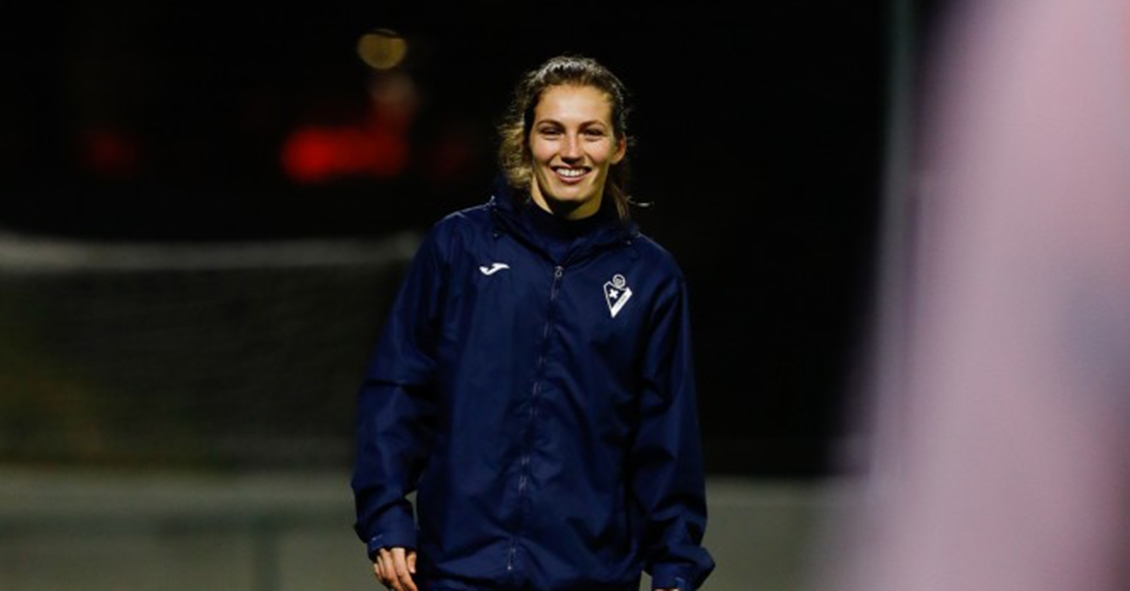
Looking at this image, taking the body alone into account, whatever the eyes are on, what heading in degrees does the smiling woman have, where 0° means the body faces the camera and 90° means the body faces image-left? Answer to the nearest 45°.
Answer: approximately 0°

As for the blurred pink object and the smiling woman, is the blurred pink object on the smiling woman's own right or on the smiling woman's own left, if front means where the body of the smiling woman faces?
on the smiling woman's own left
